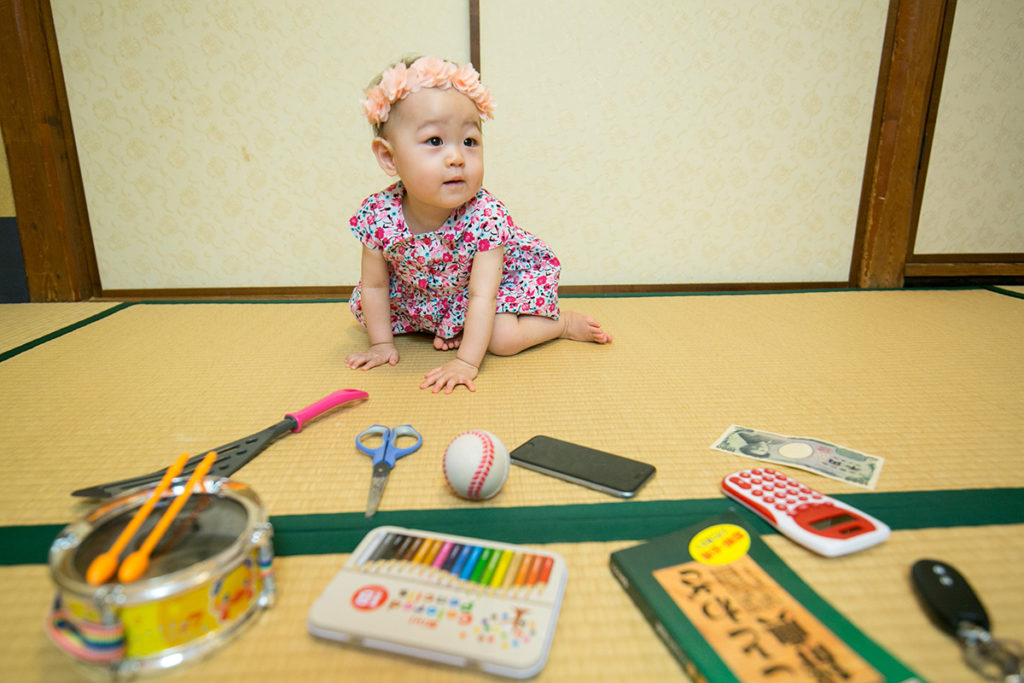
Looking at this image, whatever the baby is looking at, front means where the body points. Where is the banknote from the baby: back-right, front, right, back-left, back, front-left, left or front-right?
left

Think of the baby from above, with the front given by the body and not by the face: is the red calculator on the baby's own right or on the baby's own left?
on the baby's own left

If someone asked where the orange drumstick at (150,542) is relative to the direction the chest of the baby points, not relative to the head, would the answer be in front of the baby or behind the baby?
in front

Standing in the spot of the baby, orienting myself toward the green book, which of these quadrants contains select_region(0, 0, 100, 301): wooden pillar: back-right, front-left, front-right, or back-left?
back-right

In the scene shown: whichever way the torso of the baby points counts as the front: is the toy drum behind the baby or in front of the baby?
in front

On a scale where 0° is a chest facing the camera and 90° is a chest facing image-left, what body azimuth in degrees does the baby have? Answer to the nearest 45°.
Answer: approximately 45°

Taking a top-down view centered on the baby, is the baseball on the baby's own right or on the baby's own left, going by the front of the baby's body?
on the baby's own left

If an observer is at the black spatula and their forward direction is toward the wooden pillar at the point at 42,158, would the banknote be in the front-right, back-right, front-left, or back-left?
back-right
